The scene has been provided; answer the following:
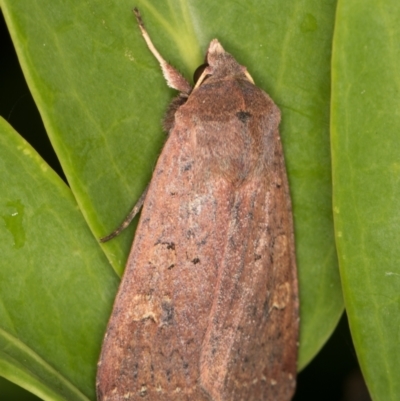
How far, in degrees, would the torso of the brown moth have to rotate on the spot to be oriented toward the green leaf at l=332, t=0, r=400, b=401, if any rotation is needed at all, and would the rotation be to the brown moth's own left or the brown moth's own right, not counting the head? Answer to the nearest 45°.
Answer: approximately 90° to the brown moth's own right

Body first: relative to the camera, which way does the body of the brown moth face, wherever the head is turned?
away from the camera
